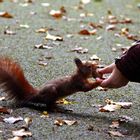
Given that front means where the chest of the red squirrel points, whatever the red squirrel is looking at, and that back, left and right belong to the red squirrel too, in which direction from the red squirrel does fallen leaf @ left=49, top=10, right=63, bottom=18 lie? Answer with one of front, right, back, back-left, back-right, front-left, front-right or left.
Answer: left

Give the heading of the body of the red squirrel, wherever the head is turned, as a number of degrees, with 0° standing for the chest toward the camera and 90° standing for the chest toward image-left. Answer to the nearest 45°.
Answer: approximately 270°

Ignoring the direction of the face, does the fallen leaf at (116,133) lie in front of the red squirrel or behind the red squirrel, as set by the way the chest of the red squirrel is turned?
in front

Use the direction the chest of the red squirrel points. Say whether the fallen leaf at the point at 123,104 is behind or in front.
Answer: in front

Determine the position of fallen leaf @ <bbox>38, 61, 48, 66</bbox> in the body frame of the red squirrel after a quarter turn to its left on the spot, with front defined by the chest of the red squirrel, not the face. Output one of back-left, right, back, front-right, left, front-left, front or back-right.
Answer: front

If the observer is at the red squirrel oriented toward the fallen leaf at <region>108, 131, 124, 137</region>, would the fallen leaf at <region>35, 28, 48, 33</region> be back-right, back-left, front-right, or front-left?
back-left

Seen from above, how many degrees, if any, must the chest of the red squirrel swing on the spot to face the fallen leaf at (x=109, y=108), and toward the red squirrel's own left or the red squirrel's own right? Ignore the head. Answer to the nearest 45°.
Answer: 0° — it already faces it

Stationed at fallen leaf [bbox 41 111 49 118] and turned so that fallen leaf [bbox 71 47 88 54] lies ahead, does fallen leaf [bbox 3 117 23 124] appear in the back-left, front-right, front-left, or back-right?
back-left

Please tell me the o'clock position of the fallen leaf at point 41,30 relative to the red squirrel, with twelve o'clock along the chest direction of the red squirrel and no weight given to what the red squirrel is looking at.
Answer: The fallen leaf is roughly at 9 o'clock from the red squirrel.
